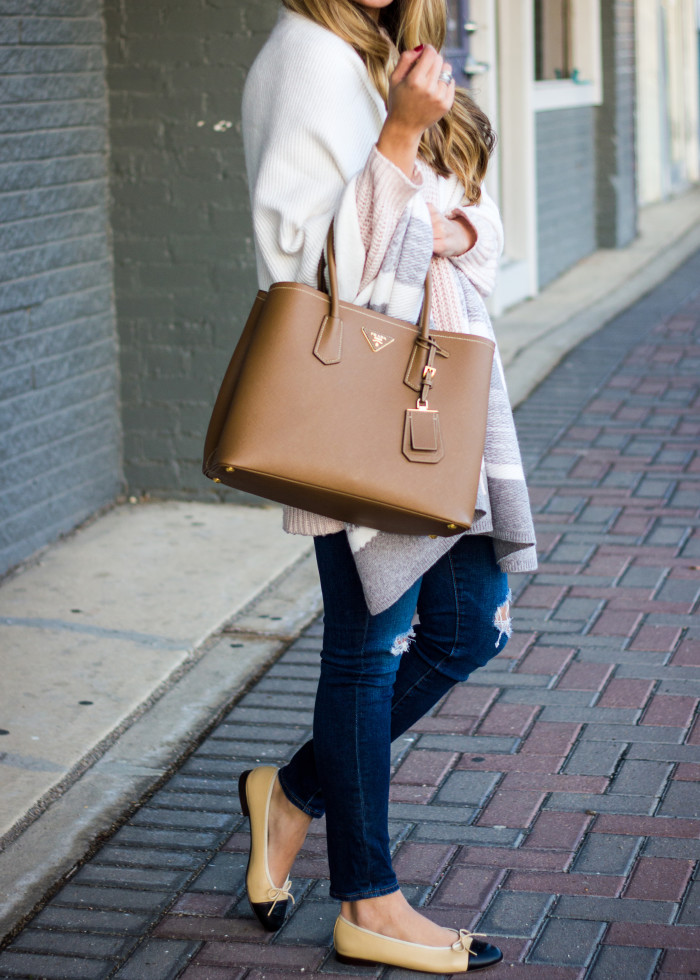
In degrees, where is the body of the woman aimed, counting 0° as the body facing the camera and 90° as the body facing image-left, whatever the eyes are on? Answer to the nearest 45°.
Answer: approximately 315°
